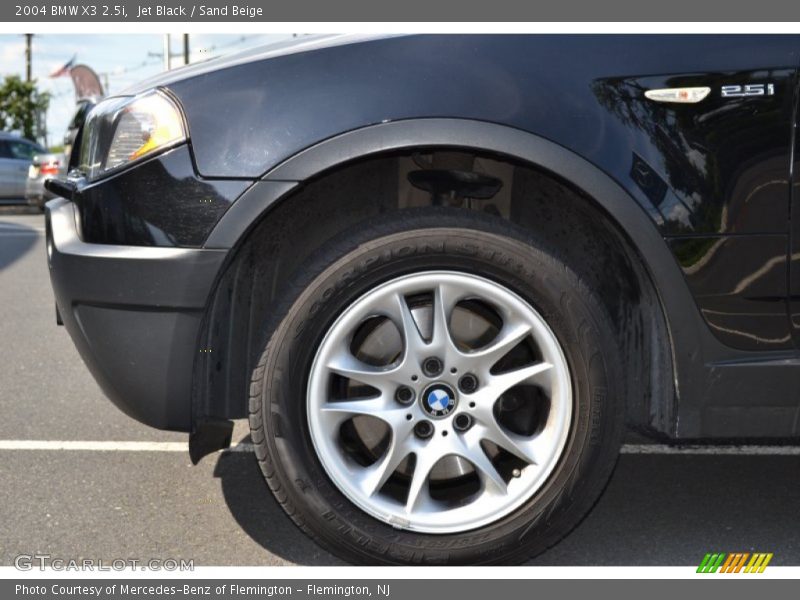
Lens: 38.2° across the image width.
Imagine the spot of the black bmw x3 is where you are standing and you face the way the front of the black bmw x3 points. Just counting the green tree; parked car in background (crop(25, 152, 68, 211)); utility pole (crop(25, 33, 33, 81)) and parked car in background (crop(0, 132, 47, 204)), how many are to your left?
0

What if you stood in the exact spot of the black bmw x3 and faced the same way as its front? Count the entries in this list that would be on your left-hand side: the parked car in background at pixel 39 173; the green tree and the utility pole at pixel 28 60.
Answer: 0

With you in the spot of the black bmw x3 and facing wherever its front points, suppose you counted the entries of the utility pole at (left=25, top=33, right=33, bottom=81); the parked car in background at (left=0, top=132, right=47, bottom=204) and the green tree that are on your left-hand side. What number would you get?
0

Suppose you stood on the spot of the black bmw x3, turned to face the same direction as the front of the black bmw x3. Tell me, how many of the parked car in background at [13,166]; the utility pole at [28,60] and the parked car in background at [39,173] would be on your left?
0

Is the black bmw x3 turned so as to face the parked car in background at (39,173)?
no

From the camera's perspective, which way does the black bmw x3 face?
to the viewer's left

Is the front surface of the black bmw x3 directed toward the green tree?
no

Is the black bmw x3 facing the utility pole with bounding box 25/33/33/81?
no
